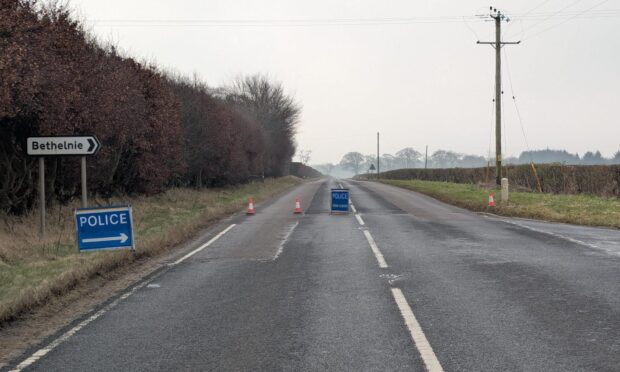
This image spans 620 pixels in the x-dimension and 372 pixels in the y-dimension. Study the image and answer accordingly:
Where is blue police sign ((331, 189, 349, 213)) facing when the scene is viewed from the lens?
facing the viewer

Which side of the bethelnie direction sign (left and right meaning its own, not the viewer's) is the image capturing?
front

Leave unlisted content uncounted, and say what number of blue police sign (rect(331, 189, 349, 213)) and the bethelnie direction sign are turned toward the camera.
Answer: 2

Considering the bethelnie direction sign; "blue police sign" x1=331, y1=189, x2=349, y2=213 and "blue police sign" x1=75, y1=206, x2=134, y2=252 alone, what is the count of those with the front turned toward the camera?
3

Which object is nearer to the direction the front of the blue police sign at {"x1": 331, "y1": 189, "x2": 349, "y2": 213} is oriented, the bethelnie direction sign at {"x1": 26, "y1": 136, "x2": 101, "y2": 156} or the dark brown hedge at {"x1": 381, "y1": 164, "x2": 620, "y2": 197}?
the bethelnie direction sign

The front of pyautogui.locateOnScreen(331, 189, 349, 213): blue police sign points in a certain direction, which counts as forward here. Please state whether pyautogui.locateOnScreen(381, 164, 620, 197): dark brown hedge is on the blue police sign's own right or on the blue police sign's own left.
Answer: on the blue police sign's own left
